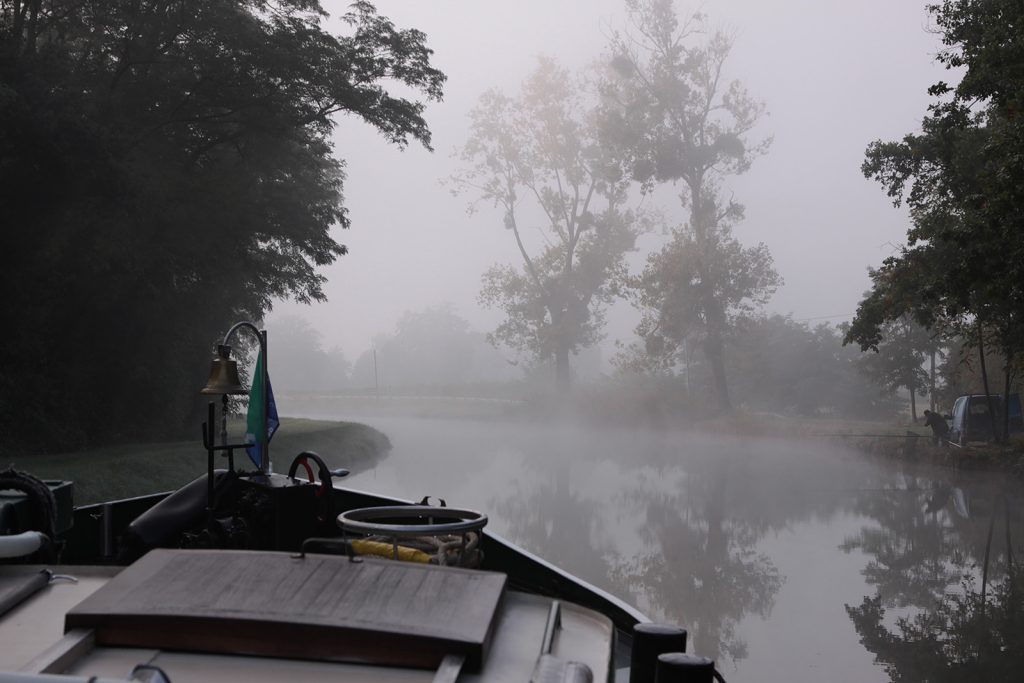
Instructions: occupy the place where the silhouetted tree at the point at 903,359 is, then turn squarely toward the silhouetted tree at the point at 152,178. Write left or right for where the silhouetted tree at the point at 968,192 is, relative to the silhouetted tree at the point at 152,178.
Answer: left

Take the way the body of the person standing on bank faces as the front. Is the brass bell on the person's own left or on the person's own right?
on the person's own left

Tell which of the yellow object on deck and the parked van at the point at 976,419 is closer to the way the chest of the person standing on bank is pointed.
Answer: the yellow object on deck

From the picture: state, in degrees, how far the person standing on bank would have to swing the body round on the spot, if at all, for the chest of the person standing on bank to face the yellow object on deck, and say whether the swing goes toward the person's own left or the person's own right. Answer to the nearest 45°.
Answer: approximately 90° to the person's own left

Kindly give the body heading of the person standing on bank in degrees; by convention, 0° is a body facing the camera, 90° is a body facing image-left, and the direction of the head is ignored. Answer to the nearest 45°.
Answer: approximately 90°

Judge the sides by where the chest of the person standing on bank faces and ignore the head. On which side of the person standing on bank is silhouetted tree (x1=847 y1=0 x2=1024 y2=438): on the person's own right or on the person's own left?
on the person's own left

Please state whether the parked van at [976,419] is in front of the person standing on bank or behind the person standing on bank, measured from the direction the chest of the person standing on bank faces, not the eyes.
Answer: behind
